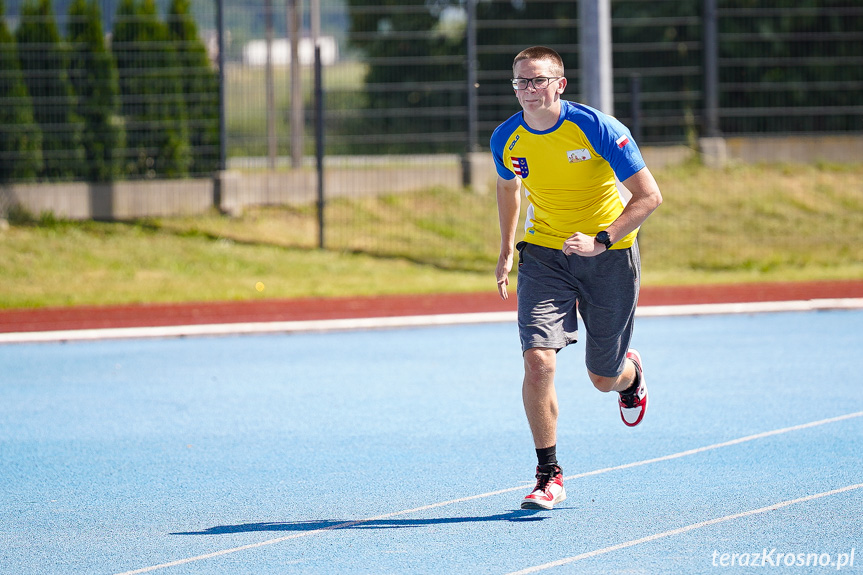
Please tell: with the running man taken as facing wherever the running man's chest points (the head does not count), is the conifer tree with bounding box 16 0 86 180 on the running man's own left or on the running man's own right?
on the running man's own right

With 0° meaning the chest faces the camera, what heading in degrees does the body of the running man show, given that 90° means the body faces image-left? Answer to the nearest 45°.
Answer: approximately 45°

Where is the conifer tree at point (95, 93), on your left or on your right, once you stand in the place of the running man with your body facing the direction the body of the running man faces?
on your right

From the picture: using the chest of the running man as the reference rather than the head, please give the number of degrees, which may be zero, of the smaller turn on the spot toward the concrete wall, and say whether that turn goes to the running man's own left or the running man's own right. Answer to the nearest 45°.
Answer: approximately 135° to the running man's own right

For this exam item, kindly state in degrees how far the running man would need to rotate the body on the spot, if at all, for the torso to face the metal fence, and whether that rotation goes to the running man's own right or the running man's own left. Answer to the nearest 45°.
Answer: approximately 135° to the running man's own right

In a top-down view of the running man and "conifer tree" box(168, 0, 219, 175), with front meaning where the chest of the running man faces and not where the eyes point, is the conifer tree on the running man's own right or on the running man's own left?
on the running man's own right
